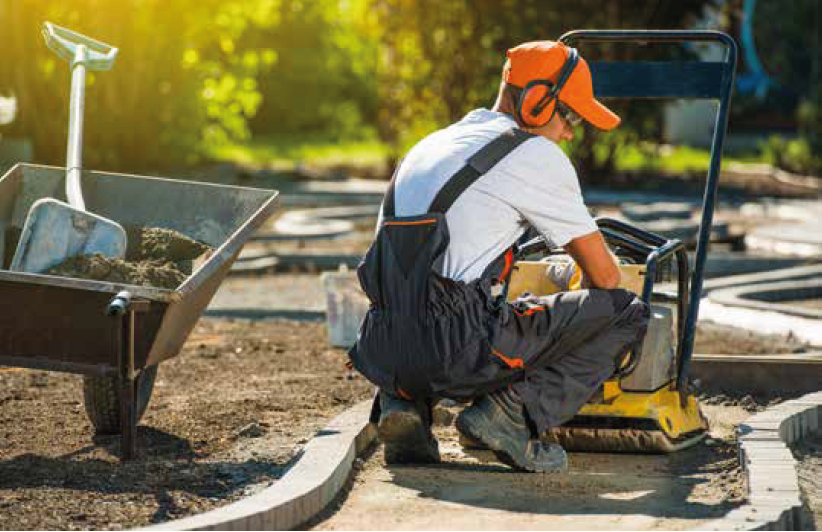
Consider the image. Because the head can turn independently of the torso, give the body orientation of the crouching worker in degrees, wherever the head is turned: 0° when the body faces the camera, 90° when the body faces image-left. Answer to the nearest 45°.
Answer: approximately 225°

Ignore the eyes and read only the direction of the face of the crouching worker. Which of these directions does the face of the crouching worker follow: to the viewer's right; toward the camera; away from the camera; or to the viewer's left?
to the viewer's right

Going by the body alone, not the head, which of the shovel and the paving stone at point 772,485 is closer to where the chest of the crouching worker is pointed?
the paving stone

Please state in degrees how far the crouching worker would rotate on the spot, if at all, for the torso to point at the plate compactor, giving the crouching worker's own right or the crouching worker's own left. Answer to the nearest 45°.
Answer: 0° — they already face it

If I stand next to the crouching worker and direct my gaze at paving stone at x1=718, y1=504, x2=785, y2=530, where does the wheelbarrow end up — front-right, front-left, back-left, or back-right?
back-right

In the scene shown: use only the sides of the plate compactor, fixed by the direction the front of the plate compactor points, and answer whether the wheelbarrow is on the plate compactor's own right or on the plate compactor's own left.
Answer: on the plate compactor's own right

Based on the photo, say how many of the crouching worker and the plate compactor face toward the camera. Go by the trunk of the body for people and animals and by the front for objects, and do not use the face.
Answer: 1

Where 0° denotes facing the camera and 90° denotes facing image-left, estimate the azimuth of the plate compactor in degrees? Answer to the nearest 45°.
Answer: approximately 0°

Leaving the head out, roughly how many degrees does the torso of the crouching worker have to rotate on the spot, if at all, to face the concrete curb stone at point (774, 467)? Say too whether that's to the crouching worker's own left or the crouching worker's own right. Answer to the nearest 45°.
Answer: approximately 45° to the crouching worker's own right
